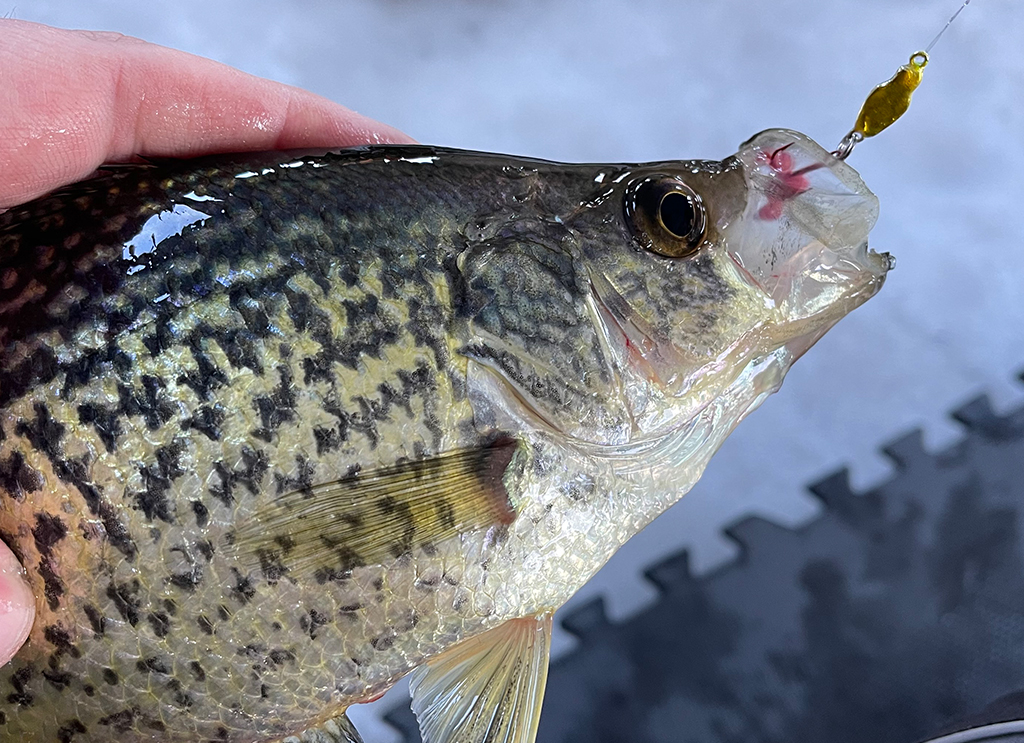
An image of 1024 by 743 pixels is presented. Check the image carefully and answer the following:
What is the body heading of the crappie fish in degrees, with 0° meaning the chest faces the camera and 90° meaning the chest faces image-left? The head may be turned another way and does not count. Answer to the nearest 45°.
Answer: approximately 270°

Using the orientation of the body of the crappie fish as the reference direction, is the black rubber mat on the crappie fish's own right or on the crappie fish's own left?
on the crappie fish's own left
